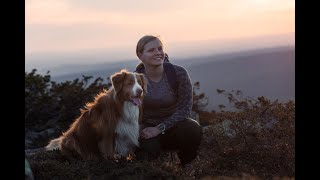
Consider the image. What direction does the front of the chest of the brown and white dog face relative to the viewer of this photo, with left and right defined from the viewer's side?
facing the viewer and to the right of the viewer
